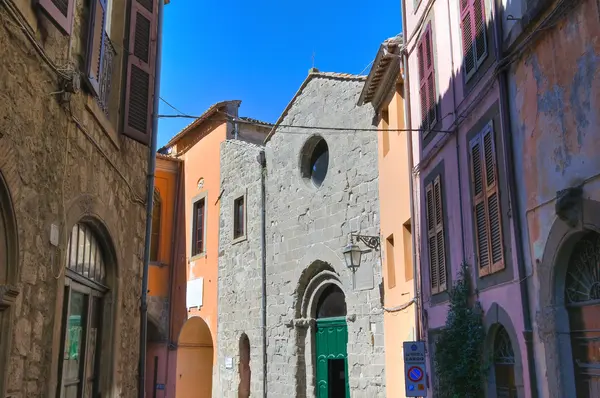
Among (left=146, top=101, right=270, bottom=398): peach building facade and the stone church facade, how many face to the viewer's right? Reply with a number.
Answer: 0

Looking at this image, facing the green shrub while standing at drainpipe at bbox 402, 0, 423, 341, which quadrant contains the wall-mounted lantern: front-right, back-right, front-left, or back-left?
back-right

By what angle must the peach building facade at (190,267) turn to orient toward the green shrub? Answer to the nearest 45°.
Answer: approximately 45° to its left

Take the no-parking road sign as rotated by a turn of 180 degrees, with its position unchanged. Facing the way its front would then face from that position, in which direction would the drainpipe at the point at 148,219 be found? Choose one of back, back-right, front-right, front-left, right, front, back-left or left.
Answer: left

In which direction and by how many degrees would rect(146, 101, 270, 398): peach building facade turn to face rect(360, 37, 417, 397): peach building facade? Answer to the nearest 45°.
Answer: approximately 45° to its left

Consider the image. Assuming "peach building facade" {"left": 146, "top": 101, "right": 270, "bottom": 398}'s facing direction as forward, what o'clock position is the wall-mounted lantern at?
The wall-mounted lantern is roughly at 10 o'clock from the peach building facade.

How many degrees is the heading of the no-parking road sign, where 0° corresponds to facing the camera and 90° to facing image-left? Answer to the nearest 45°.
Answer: approximately 0°

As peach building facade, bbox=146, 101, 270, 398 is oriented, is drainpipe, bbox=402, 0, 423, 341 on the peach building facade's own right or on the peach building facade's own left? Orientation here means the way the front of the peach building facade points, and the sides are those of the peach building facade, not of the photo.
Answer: on the peach building facade's own left

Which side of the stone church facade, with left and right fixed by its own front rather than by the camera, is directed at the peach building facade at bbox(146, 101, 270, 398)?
right

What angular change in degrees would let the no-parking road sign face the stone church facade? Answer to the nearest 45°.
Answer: approximately 180°

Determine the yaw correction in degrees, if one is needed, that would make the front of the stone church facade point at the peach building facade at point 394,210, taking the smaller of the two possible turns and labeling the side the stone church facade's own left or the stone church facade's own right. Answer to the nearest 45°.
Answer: approximately 90° to the stone church facade's own left

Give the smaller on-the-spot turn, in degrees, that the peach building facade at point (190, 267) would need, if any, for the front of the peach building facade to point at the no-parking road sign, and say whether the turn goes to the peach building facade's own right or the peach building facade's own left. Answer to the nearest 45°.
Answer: approximately 45° to the peach building facade's own left

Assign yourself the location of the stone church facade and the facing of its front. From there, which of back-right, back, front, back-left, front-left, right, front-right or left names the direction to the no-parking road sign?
front-left

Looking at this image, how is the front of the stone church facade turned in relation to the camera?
facing the viewer and to the left of the viewer
